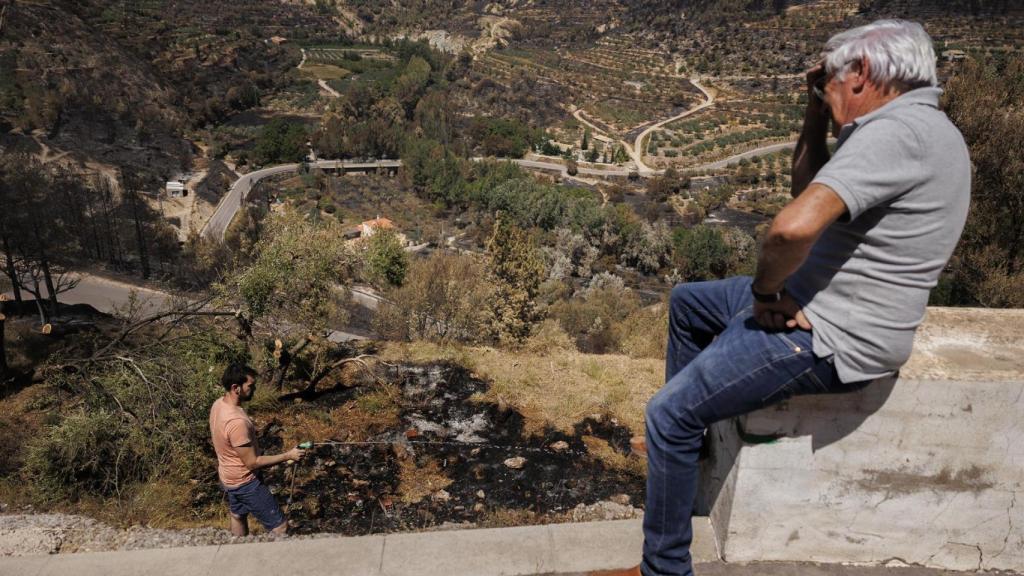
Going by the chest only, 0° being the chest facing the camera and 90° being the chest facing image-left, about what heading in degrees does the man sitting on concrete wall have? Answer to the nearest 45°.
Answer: approximately 90°

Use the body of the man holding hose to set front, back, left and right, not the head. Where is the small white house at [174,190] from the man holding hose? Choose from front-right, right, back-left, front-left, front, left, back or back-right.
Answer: left

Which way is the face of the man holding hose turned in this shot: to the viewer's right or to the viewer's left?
to the viewer's right

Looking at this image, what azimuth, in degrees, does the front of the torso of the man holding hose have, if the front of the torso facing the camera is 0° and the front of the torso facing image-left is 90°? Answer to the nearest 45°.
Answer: approximately 270°

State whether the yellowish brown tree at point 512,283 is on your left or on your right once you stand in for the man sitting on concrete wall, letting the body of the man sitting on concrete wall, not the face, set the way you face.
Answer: on your right

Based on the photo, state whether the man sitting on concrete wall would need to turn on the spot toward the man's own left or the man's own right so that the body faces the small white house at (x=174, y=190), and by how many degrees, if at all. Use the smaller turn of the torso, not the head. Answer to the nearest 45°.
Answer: approximately 45° to the man's own right

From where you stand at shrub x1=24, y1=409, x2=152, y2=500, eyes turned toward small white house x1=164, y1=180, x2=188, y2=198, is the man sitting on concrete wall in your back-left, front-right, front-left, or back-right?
back-right

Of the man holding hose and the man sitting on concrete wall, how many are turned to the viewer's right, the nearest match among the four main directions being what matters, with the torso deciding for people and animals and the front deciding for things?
1

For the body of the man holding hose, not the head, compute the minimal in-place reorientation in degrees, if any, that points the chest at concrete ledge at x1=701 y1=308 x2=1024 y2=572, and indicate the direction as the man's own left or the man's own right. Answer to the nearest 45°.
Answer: approximately 45° to the man's own right

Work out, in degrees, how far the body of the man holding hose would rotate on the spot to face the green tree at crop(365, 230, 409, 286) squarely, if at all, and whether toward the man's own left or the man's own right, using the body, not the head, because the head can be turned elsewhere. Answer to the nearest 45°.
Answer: approximately 90° to the man's own left
